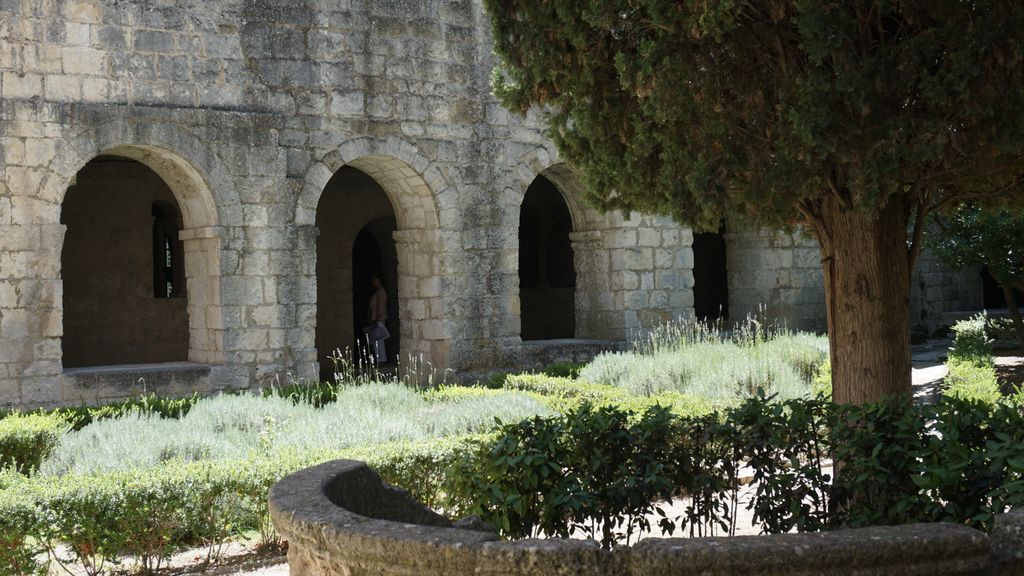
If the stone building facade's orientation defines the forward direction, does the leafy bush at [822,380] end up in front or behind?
in front

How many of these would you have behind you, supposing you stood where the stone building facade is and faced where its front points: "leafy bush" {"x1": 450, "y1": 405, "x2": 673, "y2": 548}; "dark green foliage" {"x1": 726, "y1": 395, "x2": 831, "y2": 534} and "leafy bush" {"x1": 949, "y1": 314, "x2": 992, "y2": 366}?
0

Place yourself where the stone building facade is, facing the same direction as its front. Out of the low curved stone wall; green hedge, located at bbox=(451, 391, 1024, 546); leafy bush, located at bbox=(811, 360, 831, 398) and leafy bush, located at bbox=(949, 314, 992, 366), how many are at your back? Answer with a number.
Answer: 0

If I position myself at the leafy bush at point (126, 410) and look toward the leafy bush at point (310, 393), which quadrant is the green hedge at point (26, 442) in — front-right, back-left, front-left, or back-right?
back-right

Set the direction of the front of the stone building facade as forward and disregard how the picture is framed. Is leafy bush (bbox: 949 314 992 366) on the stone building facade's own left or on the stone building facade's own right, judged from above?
on the stone building facade's own left

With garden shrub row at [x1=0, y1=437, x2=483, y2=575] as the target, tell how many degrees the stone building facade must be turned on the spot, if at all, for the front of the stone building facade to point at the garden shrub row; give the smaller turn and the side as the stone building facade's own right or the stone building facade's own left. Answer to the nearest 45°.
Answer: approximately 45° to the stone building facade's own right

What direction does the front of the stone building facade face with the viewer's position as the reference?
facing the viewer and to the right of the viewer

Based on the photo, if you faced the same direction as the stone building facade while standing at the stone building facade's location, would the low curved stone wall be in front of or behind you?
in front

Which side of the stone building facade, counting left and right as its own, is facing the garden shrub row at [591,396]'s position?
front

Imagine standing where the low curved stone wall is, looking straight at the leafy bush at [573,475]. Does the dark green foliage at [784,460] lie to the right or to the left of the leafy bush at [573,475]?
right

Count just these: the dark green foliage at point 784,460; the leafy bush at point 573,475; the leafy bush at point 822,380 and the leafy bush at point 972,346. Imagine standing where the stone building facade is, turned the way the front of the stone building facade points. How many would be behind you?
0

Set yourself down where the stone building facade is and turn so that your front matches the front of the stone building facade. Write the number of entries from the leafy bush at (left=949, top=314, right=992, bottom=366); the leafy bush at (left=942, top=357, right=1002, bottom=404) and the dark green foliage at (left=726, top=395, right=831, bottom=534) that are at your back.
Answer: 0

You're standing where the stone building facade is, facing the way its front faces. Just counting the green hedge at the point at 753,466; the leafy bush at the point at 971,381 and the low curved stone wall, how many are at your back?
0
